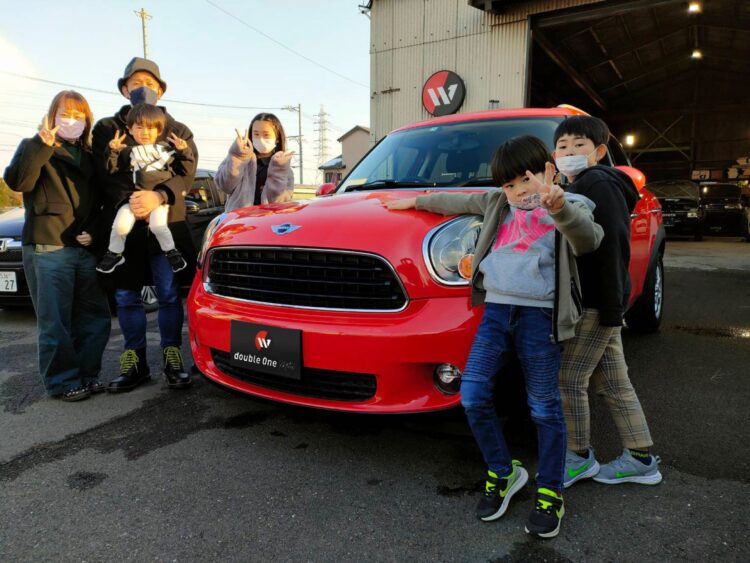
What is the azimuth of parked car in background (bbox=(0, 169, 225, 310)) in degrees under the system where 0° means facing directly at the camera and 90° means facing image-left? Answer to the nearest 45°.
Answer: approximately 45°

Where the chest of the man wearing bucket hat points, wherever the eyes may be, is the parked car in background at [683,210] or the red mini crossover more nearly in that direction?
the red mini crossover

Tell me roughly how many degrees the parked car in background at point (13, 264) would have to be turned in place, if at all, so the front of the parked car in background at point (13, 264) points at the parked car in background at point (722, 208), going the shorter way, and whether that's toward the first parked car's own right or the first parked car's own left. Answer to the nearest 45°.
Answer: approximately 135° to the first parked car's own left

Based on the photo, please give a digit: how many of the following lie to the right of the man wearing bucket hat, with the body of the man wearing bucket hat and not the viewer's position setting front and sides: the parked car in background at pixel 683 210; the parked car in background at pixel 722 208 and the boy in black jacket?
0

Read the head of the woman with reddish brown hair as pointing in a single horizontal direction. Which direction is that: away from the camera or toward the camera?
toward the camera

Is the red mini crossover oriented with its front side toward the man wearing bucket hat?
no

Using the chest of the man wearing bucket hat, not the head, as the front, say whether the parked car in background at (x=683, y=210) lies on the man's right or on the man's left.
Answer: on the man's left

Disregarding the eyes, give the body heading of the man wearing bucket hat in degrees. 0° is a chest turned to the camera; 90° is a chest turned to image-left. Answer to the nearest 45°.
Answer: approximately 0°

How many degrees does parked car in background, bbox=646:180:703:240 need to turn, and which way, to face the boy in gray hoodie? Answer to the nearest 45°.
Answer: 0° — it already faces them

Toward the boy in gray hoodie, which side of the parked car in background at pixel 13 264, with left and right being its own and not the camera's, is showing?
left

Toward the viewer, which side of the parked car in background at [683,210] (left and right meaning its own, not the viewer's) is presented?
front
